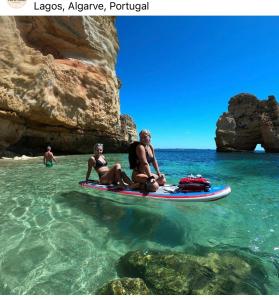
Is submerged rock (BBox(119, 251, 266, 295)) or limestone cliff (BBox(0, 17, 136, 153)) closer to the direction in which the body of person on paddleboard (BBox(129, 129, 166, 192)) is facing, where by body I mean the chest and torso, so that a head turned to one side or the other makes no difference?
the submerged rock

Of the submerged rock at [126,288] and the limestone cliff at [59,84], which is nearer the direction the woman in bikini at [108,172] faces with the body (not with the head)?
the submerged rock

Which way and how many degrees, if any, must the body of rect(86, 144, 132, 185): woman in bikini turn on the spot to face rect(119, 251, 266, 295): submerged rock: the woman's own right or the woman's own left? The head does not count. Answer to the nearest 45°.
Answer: approximately 45° to the woman's own right

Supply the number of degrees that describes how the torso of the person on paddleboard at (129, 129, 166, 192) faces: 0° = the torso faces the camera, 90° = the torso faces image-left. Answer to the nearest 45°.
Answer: approximately 315°

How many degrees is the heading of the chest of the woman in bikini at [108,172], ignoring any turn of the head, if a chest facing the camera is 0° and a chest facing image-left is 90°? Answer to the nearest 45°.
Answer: approximately 315°
